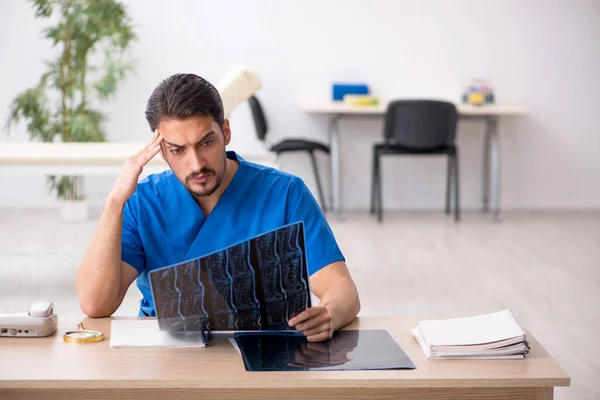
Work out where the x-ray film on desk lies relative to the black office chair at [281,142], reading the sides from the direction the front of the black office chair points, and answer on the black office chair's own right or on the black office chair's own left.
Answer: on the black office chair's own right

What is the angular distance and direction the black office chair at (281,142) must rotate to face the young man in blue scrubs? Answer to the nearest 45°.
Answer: approximately 90° to its right

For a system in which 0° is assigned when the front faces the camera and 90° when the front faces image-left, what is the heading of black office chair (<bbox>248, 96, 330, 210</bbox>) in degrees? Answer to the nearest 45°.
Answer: approximately 270°

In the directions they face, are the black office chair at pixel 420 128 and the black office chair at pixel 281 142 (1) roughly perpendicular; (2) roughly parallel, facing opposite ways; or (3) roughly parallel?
roughly perpendicular

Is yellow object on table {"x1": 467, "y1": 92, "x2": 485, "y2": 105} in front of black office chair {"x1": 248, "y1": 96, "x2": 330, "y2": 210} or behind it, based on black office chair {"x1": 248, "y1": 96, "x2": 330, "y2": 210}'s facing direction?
in front

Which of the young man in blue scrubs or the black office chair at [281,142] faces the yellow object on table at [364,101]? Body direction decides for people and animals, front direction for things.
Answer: the black office chair

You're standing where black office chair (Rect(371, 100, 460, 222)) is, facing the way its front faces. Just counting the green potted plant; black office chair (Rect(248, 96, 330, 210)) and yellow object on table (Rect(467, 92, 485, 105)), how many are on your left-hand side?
2

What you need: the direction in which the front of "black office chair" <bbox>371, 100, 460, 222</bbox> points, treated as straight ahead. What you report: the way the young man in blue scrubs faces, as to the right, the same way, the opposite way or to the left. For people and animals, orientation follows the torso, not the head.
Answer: the opposite way

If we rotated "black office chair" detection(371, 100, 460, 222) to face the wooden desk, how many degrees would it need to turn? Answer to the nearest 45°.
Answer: approximately 180°

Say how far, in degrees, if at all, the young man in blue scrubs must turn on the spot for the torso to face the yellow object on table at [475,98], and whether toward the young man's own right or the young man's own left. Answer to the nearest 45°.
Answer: approximately 135° to the young man's own left

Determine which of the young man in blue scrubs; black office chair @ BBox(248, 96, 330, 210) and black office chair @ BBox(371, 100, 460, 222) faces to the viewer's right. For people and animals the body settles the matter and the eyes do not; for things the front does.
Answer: black office chair @ BBox(248, 96, 330, 210)

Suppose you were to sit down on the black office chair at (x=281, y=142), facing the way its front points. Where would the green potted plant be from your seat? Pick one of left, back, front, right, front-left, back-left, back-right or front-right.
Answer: back

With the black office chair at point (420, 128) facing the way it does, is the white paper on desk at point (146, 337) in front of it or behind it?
behind
